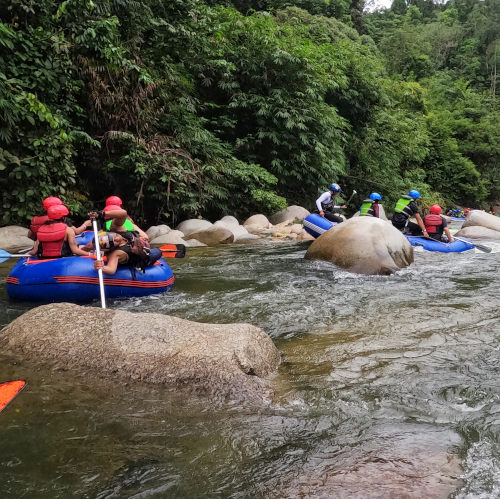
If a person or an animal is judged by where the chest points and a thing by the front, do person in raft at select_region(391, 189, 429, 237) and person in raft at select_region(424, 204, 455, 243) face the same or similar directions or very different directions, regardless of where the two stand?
same or similar directions

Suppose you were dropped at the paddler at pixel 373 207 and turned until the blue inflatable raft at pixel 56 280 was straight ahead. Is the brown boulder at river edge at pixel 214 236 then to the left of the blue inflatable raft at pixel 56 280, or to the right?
right
